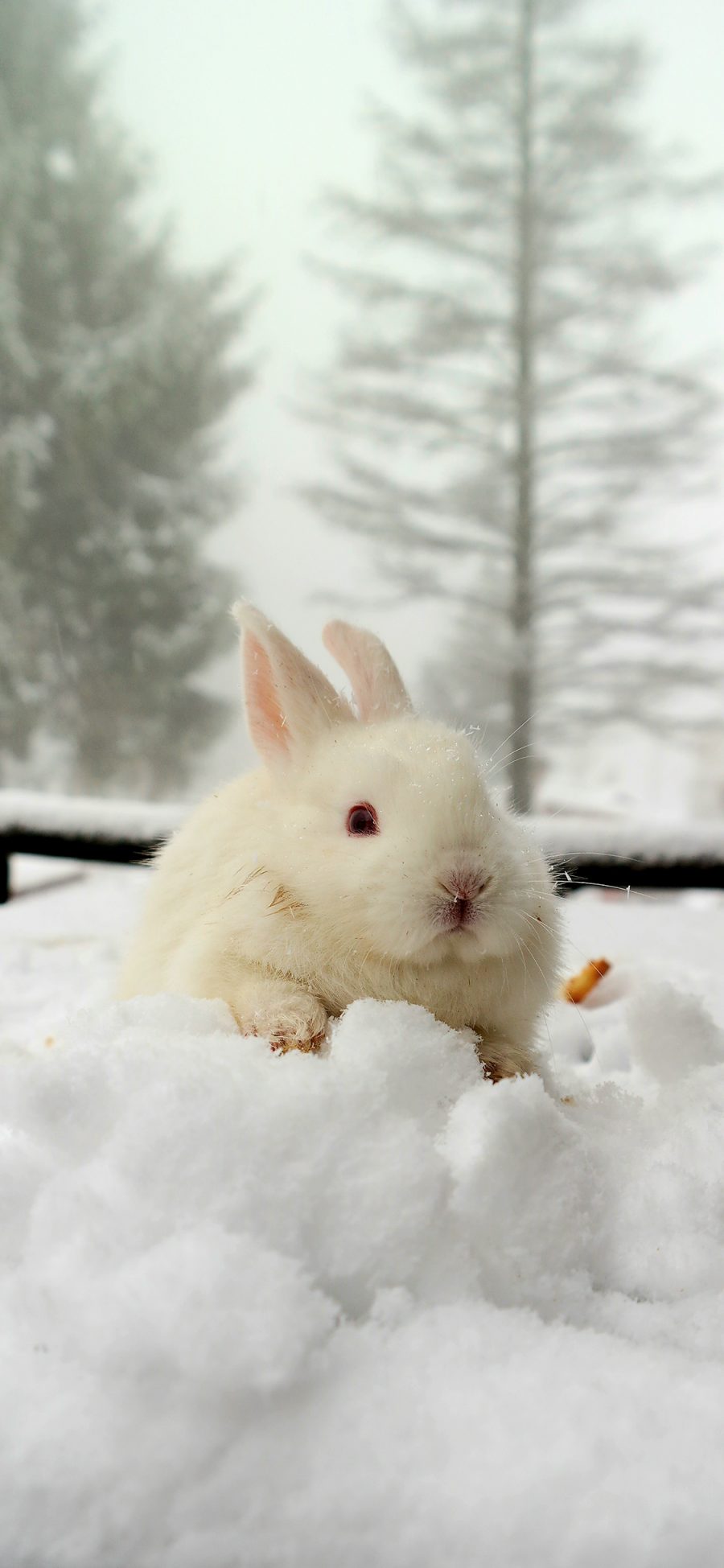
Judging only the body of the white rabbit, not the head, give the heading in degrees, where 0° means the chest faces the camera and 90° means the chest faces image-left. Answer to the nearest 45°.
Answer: approximately 315°

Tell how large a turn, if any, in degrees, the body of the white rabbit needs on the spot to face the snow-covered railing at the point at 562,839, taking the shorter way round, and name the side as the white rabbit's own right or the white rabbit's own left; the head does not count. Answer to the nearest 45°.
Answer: approximately 135° to the white rabbit's own left

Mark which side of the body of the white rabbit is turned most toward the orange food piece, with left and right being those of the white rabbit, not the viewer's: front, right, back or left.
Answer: left

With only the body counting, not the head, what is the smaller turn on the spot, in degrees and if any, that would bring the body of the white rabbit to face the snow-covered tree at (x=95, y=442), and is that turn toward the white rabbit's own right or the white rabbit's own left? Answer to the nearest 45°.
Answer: approximately 135° to the white rabbit's own left

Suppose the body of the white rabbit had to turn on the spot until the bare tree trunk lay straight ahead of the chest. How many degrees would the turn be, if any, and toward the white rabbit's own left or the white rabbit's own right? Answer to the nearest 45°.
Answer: approximately 135° to the white rabbit's own left

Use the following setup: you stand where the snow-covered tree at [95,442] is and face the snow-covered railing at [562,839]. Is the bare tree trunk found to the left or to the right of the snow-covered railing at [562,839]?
left

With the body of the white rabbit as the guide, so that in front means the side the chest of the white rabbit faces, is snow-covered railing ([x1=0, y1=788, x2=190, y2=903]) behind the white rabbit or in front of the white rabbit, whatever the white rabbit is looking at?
behind

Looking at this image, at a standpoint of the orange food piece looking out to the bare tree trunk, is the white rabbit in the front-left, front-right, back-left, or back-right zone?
back-left
